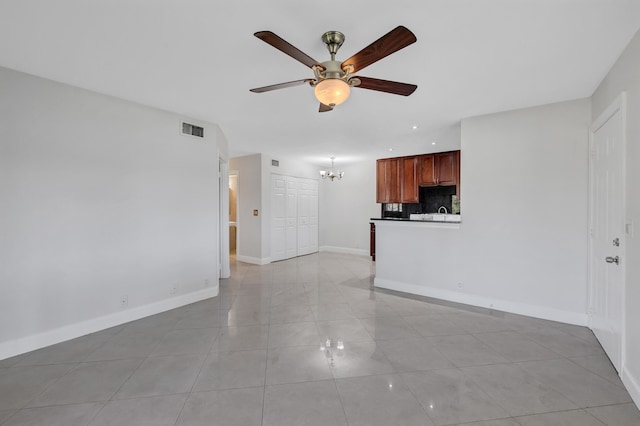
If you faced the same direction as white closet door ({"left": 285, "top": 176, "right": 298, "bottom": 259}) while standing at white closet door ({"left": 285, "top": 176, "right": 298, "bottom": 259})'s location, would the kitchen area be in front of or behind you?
in front

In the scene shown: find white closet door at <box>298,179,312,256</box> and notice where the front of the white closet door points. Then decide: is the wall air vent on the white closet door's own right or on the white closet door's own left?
on the white closet door's own right

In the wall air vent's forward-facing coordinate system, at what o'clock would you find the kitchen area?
The kitchen area is roughly at 11 o'clock from the wall air vent.

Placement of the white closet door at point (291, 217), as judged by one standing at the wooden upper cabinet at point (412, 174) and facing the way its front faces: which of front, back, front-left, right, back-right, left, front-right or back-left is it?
front-right

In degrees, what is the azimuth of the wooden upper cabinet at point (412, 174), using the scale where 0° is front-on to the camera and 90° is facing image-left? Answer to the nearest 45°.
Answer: approximately 45°

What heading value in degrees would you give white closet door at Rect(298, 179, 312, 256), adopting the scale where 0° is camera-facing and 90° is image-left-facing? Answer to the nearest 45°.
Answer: approximately 315°

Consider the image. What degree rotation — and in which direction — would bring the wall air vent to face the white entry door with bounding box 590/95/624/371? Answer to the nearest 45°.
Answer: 0° — it already faces it

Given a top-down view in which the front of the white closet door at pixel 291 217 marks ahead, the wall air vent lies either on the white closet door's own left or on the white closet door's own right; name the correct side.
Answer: on the white closet door's own right

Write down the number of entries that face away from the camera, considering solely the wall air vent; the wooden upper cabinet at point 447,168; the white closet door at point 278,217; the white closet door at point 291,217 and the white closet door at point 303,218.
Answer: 0

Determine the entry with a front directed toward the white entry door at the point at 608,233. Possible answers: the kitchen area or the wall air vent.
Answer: the wall air vent
